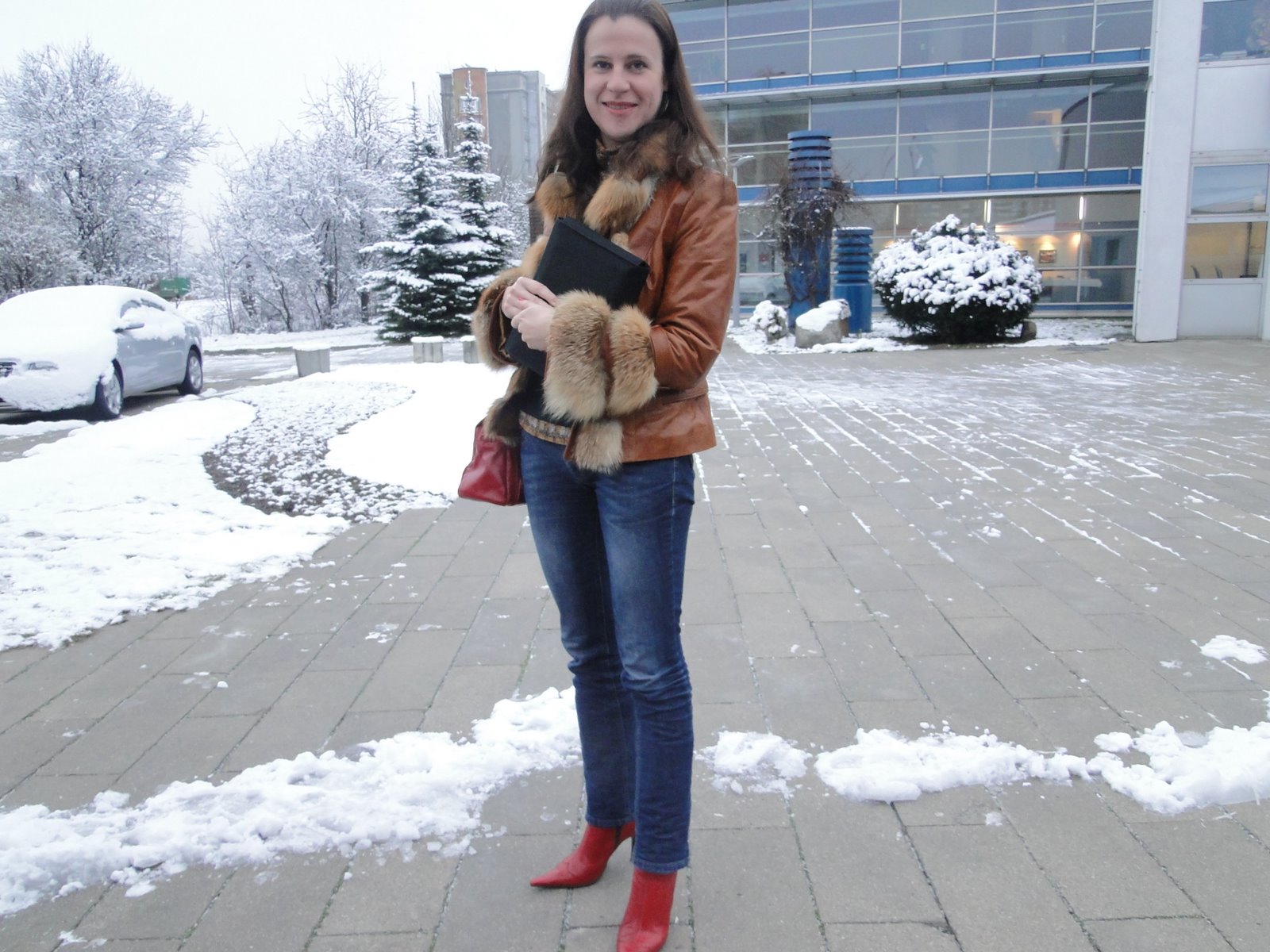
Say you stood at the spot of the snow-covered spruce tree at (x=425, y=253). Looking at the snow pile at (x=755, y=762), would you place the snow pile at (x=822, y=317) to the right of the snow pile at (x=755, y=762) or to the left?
left

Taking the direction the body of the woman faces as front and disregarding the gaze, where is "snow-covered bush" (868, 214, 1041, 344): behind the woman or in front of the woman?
behind

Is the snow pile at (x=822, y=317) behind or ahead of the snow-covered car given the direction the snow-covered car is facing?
behind

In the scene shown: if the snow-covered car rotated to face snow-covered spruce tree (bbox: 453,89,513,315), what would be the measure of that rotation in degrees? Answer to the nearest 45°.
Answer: approximately 180°

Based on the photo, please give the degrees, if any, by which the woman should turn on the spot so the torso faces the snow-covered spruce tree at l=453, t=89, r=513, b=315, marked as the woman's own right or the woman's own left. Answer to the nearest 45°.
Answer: approximately 135° to the woman's own right

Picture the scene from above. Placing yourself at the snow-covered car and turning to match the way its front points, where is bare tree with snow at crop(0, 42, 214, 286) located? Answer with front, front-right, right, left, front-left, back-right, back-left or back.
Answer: back-right

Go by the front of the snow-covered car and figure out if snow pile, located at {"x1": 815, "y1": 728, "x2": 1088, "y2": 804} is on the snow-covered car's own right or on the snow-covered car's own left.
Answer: on the snow-covered car's own left

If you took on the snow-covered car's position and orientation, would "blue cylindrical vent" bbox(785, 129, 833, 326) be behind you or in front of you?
behind
